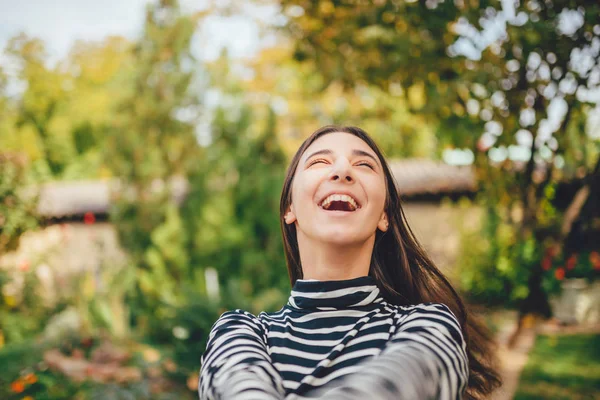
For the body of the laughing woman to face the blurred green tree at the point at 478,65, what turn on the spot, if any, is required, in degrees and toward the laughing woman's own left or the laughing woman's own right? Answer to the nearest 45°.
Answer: approximately 180°

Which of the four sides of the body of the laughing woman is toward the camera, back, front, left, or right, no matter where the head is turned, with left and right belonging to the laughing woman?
front

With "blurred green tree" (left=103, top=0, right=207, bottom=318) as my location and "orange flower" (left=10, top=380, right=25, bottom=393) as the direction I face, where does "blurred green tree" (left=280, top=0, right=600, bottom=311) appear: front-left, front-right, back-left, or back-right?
front-left

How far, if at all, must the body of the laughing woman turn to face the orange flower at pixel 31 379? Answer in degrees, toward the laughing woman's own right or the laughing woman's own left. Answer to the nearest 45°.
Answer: approximately 135° to the laughing woman's own right

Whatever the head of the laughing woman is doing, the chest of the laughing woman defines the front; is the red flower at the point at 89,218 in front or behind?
behind

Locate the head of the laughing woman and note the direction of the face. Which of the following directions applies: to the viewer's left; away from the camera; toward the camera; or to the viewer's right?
toward the camera

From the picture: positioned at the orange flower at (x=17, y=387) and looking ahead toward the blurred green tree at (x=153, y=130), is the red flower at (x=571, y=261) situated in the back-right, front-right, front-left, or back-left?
front-right

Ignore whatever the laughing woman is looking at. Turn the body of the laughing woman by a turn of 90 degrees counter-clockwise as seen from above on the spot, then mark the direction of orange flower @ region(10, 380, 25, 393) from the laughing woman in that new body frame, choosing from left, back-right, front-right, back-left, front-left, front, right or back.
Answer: back-left

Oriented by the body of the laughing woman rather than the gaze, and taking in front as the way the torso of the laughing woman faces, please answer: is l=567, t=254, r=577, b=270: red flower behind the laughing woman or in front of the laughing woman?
behind

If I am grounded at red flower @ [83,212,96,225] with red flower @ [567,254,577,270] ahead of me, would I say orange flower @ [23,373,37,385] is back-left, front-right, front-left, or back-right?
front-right
